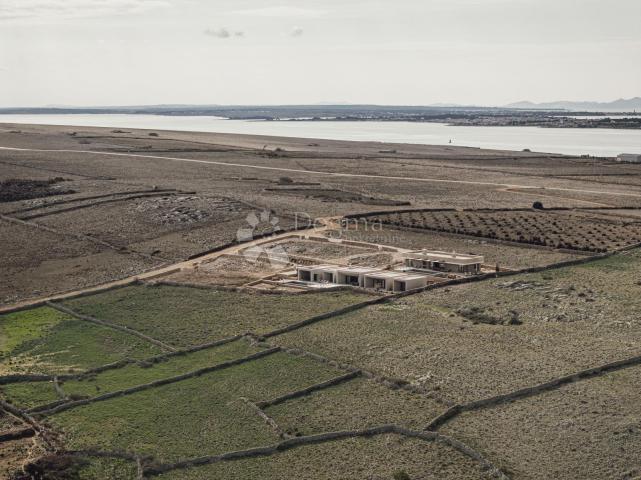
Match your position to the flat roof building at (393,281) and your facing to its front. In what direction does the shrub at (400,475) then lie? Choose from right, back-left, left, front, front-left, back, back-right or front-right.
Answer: front-left

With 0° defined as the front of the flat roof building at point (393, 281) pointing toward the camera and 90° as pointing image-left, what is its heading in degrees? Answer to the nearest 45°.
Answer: approximately 45°
